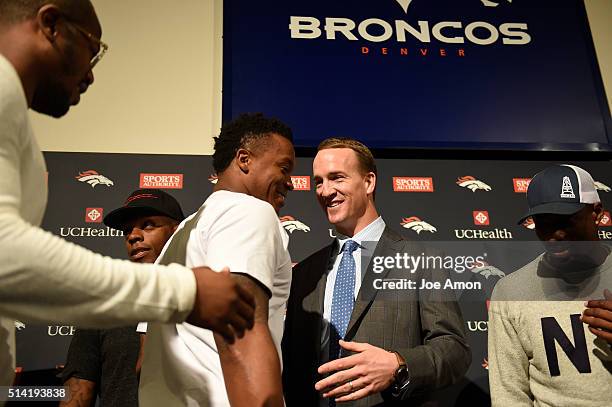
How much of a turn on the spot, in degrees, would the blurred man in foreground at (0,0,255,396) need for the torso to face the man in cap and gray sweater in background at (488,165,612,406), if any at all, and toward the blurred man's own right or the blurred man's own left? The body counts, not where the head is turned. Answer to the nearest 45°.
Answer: approximately 45° to the blurred man's own left

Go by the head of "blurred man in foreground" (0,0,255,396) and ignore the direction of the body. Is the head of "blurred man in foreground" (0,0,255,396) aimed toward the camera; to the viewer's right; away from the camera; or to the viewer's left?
to the viewer's right

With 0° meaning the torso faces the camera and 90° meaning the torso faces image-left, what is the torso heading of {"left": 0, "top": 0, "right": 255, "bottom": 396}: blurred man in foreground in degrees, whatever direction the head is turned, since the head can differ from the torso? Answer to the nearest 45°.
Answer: approximately 270°
